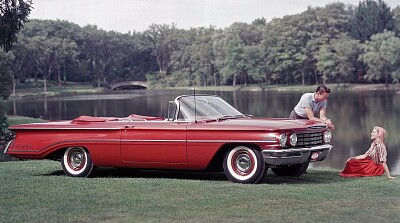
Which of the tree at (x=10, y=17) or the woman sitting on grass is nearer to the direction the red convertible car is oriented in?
the woman sitting on grass

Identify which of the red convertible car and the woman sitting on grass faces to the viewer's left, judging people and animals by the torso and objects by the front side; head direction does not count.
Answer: the woman sitting on grass

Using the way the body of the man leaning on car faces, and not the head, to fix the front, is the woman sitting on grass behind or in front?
in front

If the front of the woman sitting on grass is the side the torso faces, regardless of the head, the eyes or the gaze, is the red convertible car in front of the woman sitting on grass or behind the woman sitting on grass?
in front

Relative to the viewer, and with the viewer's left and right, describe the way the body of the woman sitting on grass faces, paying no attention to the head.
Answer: facing to the left of the viewer

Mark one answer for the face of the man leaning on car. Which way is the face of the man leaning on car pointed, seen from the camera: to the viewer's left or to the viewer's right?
to the viewer's right

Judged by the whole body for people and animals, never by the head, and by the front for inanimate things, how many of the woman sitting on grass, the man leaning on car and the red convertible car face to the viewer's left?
1
